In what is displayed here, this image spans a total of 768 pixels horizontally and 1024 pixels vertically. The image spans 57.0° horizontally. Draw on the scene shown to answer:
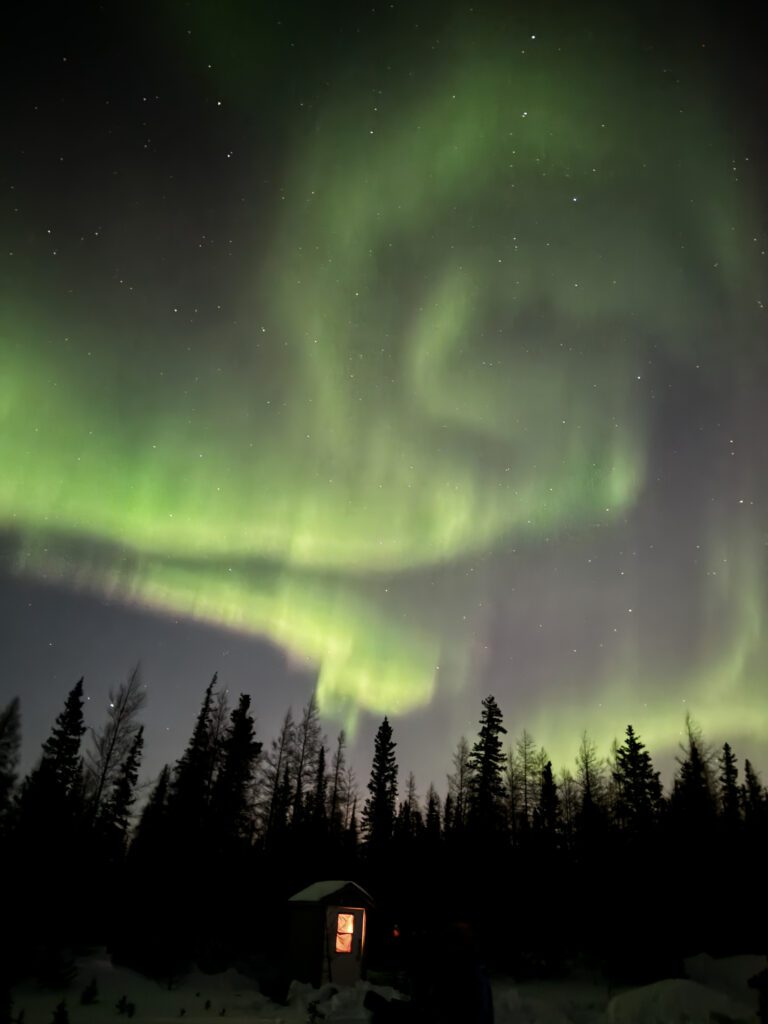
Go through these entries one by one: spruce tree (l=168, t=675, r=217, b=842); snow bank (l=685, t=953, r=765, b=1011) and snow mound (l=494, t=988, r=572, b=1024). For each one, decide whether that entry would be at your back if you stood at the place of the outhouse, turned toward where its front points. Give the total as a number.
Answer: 1

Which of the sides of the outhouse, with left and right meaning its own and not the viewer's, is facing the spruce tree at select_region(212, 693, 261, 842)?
back

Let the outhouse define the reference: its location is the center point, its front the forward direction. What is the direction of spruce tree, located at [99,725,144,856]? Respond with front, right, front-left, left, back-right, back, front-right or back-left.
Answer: back

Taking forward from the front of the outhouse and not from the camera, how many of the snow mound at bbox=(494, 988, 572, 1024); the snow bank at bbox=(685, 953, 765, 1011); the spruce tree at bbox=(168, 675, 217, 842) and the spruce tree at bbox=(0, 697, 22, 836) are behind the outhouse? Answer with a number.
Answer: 2

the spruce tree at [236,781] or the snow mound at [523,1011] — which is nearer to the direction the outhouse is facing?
the snow mound

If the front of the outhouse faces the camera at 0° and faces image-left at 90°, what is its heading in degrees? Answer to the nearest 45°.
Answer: approximately 315°

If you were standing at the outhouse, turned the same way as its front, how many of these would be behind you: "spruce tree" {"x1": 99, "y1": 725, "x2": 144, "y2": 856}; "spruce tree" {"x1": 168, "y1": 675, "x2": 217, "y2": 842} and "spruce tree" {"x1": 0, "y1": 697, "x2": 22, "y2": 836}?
3

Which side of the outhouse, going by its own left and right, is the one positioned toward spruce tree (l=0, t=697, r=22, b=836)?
back

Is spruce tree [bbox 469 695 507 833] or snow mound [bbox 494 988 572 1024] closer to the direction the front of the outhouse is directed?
the snow mound

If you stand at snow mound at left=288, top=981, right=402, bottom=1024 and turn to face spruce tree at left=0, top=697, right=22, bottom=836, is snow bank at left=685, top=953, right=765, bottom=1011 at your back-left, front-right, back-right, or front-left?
back-right

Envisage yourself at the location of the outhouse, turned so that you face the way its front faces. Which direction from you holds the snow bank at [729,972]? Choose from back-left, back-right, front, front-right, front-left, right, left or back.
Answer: front-left

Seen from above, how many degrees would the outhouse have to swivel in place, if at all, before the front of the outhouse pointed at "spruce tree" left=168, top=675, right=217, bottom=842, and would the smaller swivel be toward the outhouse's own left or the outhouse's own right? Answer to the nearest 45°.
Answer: approximately 180°

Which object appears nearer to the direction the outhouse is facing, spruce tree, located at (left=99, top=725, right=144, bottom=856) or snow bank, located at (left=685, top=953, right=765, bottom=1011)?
the snow bank
